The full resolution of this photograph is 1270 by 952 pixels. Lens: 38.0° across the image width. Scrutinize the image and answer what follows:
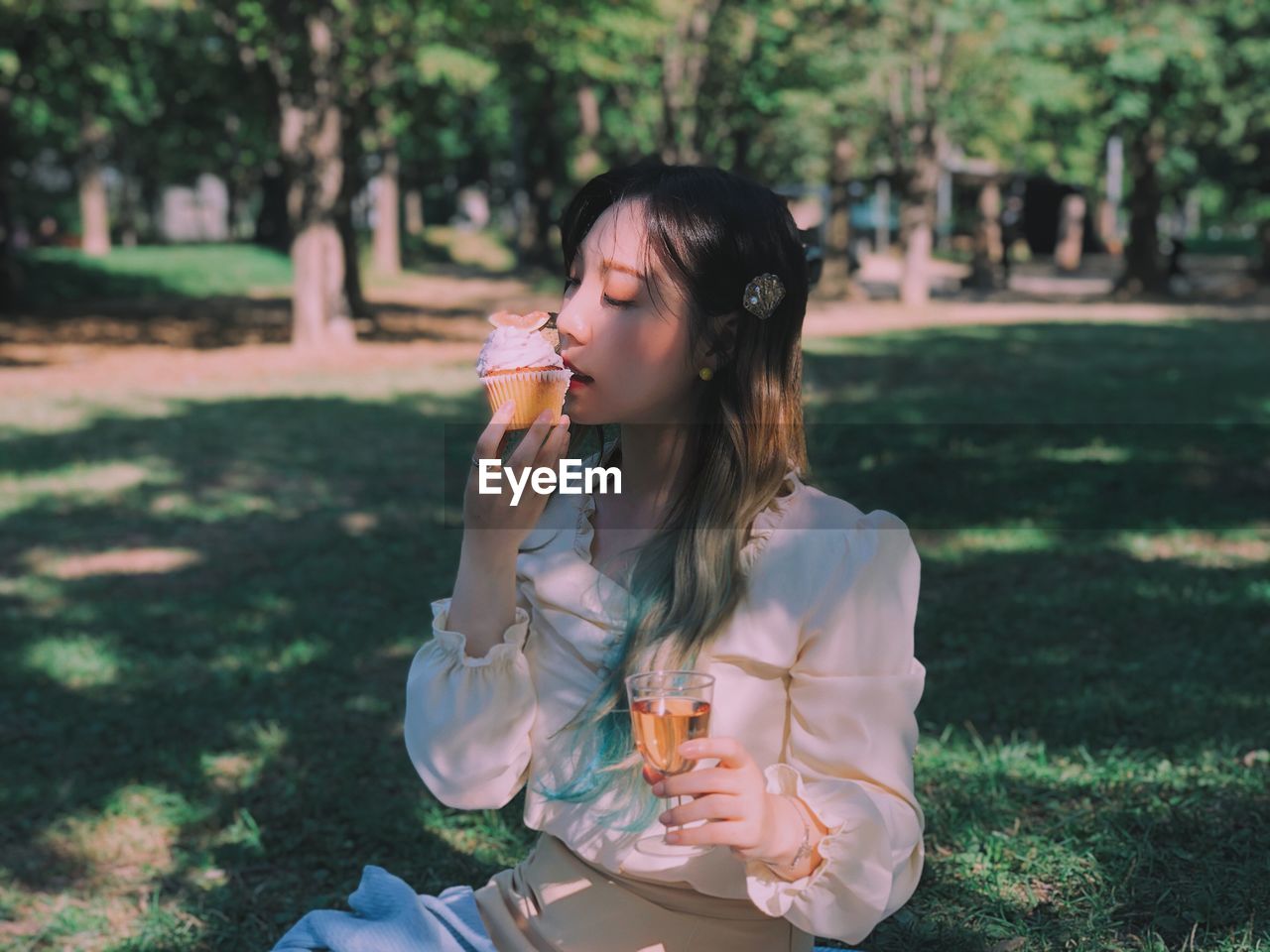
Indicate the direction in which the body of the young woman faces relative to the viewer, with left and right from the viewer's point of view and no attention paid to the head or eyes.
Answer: facing the viewer and to the left of the viewer

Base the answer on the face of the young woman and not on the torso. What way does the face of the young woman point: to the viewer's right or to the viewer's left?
to the viewer's left
